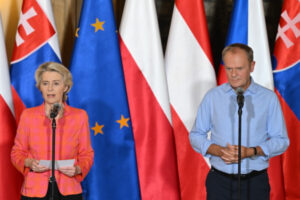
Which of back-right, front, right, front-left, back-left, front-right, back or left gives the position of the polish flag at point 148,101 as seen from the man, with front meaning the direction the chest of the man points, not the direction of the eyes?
back-right

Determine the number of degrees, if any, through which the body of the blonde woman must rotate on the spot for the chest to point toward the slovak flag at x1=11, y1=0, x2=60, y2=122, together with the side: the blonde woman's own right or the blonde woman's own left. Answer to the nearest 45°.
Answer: approximately 180°

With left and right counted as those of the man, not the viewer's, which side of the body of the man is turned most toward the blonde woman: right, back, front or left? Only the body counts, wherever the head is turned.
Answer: right

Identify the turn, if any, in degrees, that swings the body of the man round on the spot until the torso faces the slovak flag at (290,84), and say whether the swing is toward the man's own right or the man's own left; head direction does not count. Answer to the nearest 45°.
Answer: approximately 180°

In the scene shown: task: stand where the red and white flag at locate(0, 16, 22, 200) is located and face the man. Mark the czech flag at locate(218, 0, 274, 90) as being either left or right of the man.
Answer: left

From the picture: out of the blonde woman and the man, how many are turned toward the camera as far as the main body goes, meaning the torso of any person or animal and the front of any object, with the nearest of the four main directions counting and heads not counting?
2

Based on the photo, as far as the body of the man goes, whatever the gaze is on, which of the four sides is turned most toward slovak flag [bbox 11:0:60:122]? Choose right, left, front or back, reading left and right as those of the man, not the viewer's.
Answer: right

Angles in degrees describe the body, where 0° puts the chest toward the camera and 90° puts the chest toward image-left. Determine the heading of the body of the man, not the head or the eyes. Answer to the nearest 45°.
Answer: approximately 0°

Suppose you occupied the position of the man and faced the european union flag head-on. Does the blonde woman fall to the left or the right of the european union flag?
left

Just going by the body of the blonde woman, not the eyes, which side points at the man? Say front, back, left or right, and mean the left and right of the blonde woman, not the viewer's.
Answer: left
